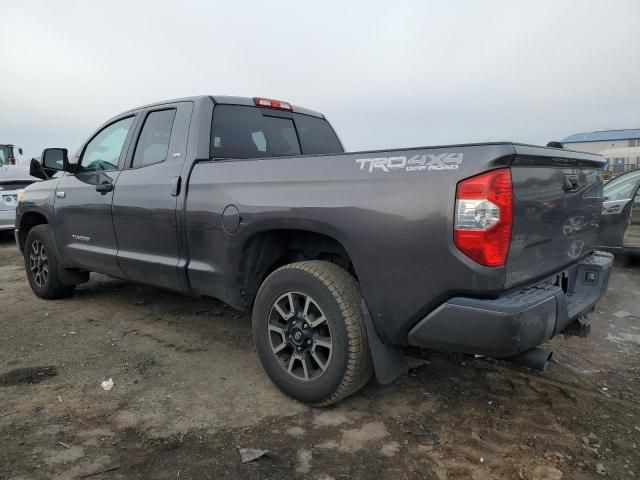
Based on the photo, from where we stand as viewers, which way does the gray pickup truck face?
facing away from the viewer and to the left of the viewer

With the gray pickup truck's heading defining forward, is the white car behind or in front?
in front
